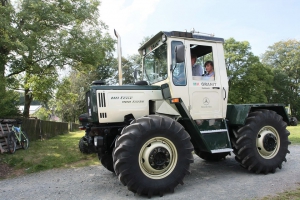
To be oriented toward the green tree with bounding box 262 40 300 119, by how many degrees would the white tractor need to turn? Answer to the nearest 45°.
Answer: approximately 180°

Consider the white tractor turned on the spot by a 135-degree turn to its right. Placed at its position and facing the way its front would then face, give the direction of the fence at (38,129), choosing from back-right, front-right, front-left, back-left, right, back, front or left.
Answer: front-left

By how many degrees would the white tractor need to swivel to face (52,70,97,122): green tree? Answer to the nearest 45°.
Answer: approximately 90° to its right

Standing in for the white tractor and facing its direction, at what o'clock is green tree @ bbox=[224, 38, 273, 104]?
The green tree is roughly at 5 o'clock from the white tractor.

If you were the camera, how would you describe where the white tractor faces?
facing the viewer and to the left of the viewer

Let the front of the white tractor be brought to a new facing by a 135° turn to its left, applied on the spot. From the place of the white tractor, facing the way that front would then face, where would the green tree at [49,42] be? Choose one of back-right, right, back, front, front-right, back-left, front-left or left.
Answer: back-left

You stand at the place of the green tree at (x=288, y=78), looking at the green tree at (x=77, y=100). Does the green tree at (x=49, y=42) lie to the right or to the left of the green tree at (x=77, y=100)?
left
